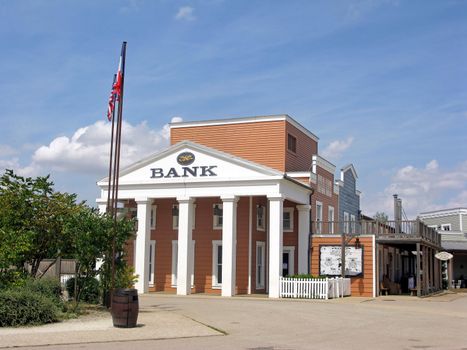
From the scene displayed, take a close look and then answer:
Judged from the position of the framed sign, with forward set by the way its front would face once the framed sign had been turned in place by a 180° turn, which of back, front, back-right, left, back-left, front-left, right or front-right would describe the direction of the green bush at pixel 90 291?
back-left

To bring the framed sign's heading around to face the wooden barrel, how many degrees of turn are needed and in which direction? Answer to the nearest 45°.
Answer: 0° — it already faces it

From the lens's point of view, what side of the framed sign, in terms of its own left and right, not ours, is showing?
front

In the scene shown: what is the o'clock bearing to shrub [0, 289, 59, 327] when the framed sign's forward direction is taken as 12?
The shrub is roughly at 1 o'clock from the framed sign.

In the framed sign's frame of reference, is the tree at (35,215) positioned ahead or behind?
ahead

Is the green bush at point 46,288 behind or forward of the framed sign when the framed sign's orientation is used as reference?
forward
